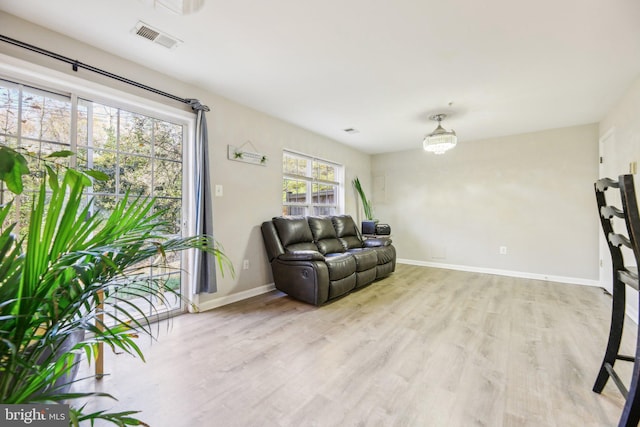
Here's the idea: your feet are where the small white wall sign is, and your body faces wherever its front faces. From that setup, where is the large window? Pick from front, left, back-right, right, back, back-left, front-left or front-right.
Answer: left

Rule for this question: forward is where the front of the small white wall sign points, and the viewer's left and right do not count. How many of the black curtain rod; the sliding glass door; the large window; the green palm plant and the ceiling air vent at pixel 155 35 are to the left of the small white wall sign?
1

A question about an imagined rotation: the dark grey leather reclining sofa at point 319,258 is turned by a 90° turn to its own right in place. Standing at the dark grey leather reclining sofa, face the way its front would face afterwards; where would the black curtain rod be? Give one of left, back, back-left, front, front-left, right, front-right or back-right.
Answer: front

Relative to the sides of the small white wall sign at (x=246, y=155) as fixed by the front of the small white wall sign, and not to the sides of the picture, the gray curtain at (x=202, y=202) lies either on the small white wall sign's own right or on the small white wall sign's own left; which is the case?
on the small white wall sign's own right

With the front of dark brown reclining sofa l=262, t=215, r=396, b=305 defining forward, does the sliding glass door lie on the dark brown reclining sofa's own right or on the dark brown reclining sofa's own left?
on the dark brown reclining sofa's own right

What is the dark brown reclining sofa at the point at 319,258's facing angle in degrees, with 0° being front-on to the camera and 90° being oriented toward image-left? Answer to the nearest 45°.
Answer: approximately 315°

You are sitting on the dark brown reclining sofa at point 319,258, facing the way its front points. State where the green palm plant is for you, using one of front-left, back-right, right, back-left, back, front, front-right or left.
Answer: front-right

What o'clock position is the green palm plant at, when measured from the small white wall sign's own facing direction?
The green palm plant is roughly at 2 o'clock from the small white wall sign.

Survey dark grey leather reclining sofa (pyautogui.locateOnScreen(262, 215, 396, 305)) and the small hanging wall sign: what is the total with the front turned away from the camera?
0

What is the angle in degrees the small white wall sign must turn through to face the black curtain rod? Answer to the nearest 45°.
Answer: approximately 90° to its right
